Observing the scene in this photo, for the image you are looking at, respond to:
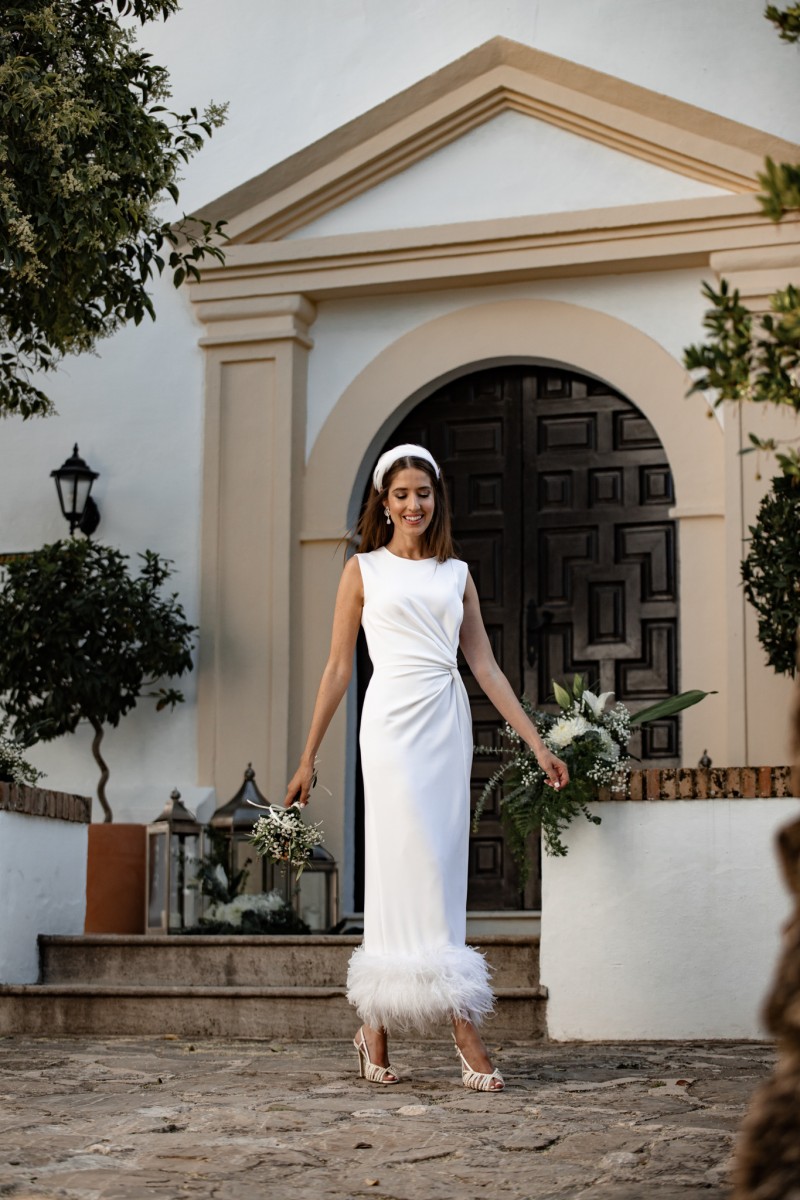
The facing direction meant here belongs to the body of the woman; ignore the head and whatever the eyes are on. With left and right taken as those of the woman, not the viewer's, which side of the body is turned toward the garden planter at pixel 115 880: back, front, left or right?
back

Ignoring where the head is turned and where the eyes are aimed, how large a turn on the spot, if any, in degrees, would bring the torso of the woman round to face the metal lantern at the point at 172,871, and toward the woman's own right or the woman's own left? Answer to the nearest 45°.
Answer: approximately 180°

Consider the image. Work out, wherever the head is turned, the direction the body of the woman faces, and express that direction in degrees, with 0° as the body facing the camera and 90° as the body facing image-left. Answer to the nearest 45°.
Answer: approximately 0°

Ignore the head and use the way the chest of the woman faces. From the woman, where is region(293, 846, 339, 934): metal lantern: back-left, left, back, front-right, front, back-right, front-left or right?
back

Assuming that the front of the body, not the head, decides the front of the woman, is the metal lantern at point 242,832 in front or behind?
behind

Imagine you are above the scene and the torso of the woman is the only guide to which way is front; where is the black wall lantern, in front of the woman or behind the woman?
behind
